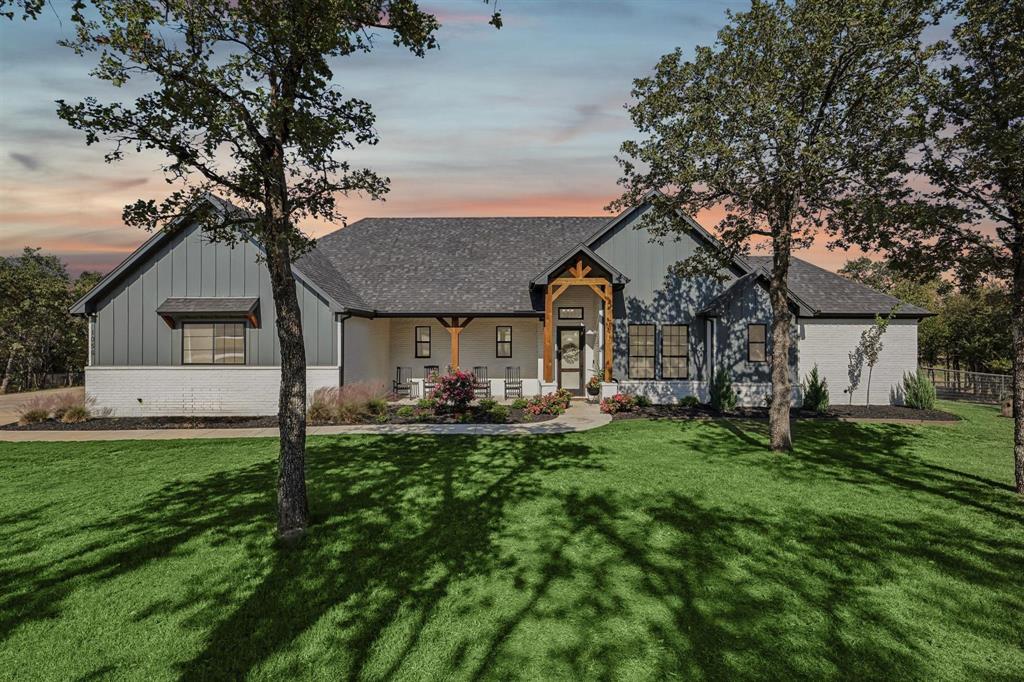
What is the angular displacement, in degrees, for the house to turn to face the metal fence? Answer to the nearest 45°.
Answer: approximately 90° to its left

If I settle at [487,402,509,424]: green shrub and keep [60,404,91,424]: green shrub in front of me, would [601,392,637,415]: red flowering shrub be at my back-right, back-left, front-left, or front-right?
back-right

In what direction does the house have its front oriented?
toward the camera

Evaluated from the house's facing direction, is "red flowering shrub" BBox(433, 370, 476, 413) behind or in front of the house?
in front

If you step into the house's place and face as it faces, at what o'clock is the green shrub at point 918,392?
The green shrub is roughly at 9 o'clock from the house.

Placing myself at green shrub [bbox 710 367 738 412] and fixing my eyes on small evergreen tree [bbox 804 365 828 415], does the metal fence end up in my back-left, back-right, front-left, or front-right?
front-left

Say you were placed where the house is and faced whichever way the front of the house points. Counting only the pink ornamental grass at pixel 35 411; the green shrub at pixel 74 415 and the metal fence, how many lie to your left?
1

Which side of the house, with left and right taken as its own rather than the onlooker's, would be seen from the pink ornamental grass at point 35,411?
right

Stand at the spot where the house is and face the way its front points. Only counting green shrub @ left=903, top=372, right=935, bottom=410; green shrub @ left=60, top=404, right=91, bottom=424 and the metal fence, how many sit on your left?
2

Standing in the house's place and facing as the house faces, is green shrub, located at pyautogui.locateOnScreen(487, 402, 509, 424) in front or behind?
in front

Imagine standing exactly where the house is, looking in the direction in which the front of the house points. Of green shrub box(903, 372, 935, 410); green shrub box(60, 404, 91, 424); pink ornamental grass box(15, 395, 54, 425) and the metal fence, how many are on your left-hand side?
2
